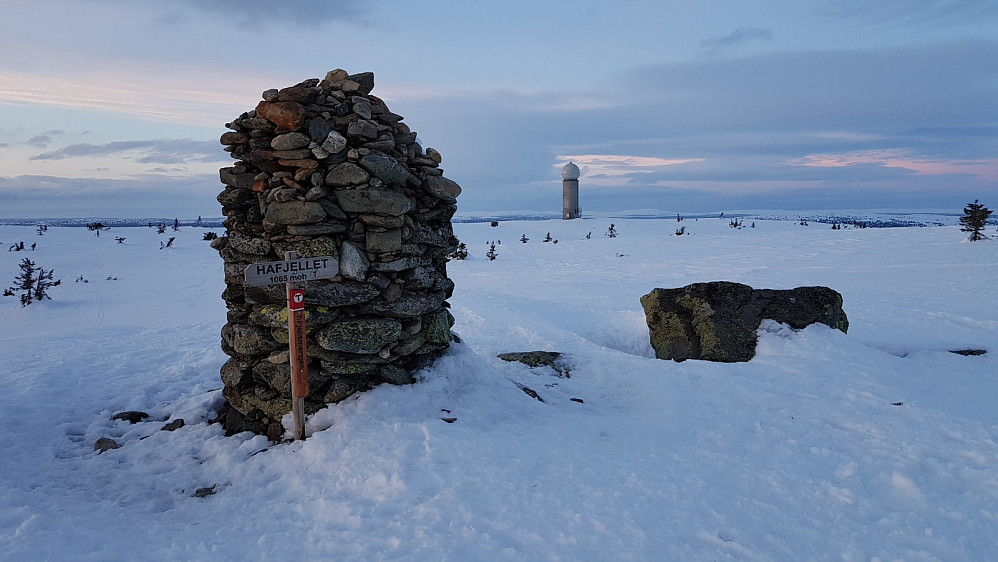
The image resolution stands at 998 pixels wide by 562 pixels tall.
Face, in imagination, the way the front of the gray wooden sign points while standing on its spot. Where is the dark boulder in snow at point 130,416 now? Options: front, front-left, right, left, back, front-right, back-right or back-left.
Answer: back-right

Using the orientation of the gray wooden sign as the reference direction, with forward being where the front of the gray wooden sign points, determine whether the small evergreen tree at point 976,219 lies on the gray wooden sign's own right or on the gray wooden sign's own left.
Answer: on the gray wooden sign's own left

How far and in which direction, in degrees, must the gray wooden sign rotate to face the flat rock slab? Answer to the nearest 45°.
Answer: approximately 135° to its left

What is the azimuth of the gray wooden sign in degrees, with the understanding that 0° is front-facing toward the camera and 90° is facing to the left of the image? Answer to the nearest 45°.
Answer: approximately 0°

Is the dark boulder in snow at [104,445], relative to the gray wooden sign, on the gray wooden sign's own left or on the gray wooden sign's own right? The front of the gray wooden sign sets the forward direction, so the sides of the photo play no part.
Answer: on the gray wooden sign's own right
